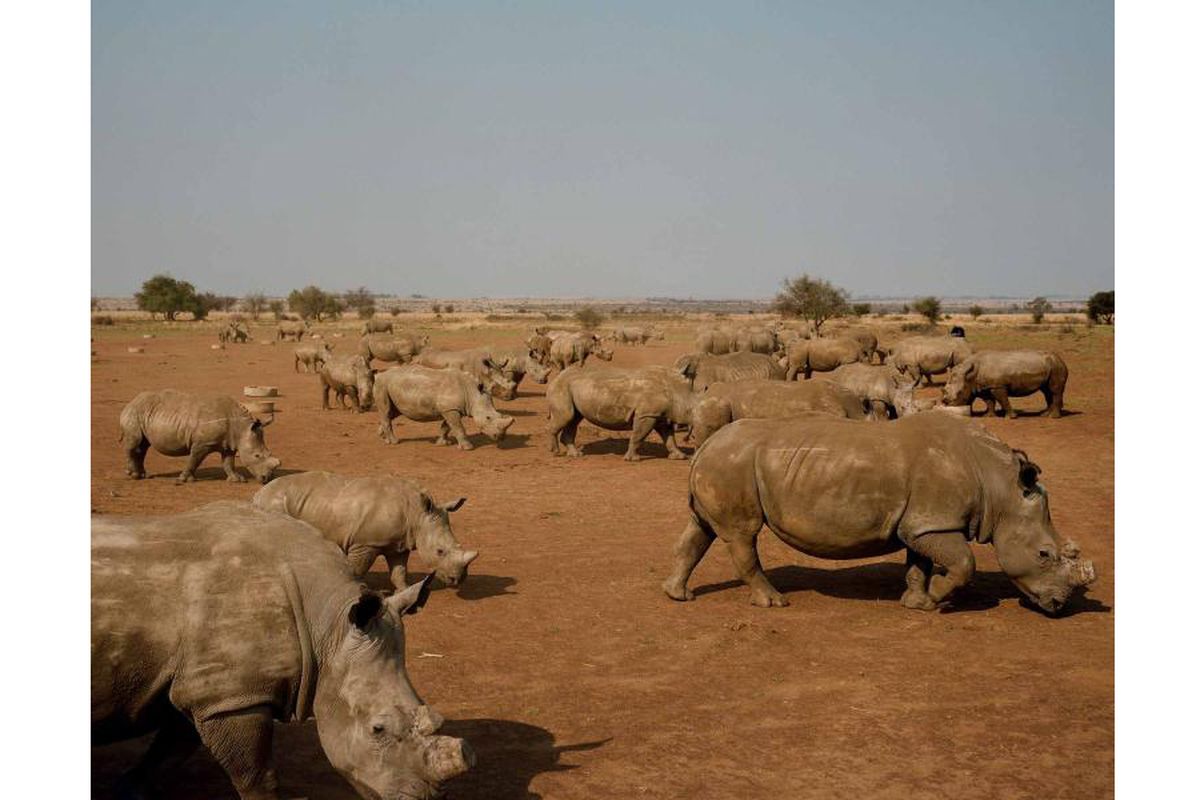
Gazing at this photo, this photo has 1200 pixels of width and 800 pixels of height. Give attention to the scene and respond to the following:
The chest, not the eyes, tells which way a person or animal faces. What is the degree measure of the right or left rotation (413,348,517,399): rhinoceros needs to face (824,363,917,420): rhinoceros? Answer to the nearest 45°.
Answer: approximately 45° to its right

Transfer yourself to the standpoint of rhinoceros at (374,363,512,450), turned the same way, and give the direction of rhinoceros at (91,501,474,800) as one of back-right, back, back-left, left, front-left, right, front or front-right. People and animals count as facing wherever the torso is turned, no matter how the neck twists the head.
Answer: right

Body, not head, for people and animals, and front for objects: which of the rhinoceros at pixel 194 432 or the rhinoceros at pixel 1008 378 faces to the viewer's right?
the rhinoceros at pixel 194 432

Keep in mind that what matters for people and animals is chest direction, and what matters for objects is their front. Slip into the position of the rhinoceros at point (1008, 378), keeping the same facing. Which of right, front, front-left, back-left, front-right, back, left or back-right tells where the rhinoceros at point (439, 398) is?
front-left

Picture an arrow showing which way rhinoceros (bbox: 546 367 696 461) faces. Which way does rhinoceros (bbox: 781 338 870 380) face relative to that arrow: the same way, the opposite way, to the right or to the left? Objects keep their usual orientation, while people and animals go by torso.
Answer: the same way

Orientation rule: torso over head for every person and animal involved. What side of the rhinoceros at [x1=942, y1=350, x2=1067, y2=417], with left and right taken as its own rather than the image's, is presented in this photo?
left

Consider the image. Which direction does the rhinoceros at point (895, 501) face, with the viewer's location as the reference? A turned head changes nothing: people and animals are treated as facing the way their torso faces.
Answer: facing to the right of the viewer

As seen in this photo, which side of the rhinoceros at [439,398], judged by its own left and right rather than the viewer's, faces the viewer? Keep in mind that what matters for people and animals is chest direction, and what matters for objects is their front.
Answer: right

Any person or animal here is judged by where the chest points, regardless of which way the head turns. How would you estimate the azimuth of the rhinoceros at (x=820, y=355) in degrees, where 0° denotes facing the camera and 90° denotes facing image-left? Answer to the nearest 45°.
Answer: approximately 270°

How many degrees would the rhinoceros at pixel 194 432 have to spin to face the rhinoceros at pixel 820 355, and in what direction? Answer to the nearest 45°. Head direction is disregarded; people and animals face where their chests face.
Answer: approximately 45° to its left

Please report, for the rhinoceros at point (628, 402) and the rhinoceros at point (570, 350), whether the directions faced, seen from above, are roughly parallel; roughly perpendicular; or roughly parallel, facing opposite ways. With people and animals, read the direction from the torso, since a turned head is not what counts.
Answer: roughly parallel

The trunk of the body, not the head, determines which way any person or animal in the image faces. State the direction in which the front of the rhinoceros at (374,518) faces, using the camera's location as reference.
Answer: facing the viewer and to the right of the viewer

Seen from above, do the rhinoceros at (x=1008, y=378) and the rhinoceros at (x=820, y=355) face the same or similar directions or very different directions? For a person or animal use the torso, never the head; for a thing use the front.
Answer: very different directions

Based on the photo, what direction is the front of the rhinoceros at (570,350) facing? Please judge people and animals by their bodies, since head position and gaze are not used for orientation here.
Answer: to the viewer's right
